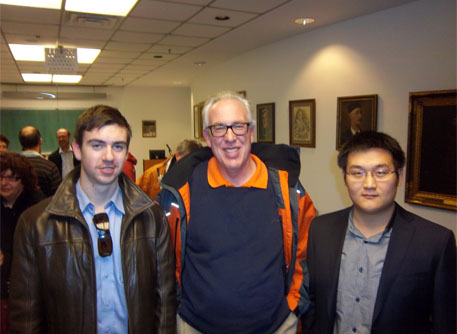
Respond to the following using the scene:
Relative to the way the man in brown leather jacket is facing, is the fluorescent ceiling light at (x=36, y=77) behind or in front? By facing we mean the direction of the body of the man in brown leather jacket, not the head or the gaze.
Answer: behind

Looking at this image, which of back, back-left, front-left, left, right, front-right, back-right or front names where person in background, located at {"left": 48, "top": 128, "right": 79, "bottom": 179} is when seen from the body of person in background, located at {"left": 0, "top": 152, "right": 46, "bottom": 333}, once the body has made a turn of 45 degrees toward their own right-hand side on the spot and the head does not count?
right

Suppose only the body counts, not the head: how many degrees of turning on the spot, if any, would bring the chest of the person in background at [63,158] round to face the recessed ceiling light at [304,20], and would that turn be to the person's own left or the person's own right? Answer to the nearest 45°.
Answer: approximately 45° to the person's own left

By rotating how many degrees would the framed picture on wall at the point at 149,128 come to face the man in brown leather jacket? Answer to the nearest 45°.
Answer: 0° — it already faces them

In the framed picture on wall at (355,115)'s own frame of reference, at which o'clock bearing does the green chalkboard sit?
The green chalkboard is roughly at 2 o'clock from the framed picture on wall.

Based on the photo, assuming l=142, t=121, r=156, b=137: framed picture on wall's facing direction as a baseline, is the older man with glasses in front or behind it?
in front

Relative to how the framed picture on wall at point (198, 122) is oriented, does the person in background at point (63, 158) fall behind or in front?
in front

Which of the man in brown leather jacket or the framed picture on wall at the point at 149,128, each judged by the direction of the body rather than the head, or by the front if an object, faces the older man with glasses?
the framed picture on wall

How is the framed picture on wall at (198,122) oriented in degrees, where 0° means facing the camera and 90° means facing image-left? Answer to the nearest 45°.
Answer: approximately 45°

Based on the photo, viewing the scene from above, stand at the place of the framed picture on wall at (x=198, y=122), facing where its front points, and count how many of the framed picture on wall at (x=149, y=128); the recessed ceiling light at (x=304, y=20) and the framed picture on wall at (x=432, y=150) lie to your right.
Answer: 1
